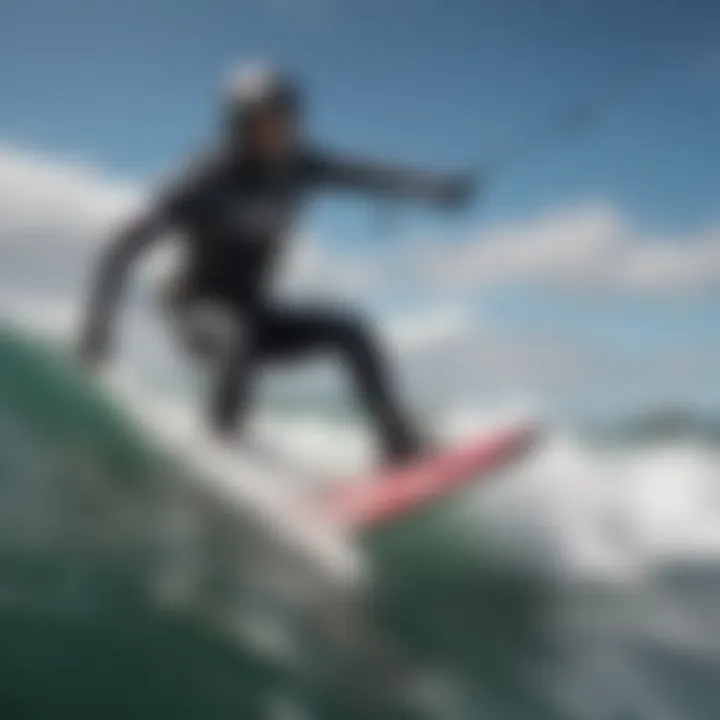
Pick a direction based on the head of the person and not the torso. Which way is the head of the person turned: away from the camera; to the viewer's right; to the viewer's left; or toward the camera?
toward the camera
